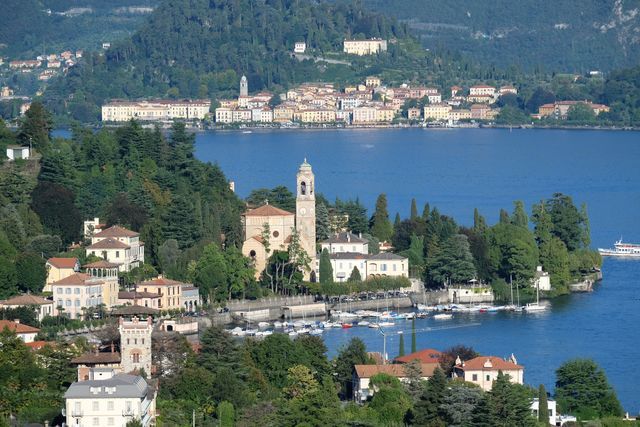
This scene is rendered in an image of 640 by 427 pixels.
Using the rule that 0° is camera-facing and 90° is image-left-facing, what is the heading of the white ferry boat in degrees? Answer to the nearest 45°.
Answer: approximately 90°

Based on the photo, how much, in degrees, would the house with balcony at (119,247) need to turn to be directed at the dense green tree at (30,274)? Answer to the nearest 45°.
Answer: approximately 90° to its right

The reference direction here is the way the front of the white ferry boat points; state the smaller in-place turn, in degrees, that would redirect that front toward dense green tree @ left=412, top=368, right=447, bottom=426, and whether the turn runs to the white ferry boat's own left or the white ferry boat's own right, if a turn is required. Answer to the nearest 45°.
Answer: approximately 90° to the white ferry boat's own left

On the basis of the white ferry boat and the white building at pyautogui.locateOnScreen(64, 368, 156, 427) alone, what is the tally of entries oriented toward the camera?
1

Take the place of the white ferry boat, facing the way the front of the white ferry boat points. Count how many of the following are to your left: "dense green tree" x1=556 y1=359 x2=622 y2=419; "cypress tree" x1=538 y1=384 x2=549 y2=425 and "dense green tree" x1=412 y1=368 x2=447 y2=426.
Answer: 3

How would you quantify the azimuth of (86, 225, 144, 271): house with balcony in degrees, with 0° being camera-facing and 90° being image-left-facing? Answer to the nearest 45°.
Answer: approximately 315°

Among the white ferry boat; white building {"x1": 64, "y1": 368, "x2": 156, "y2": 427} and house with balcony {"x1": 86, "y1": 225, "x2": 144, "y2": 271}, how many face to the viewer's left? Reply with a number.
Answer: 1

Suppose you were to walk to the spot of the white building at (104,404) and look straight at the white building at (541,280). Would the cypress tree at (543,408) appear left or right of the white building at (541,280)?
right

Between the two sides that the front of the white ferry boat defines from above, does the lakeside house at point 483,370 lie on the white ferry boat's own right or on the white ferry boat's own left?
on the white ferry boat's own left
